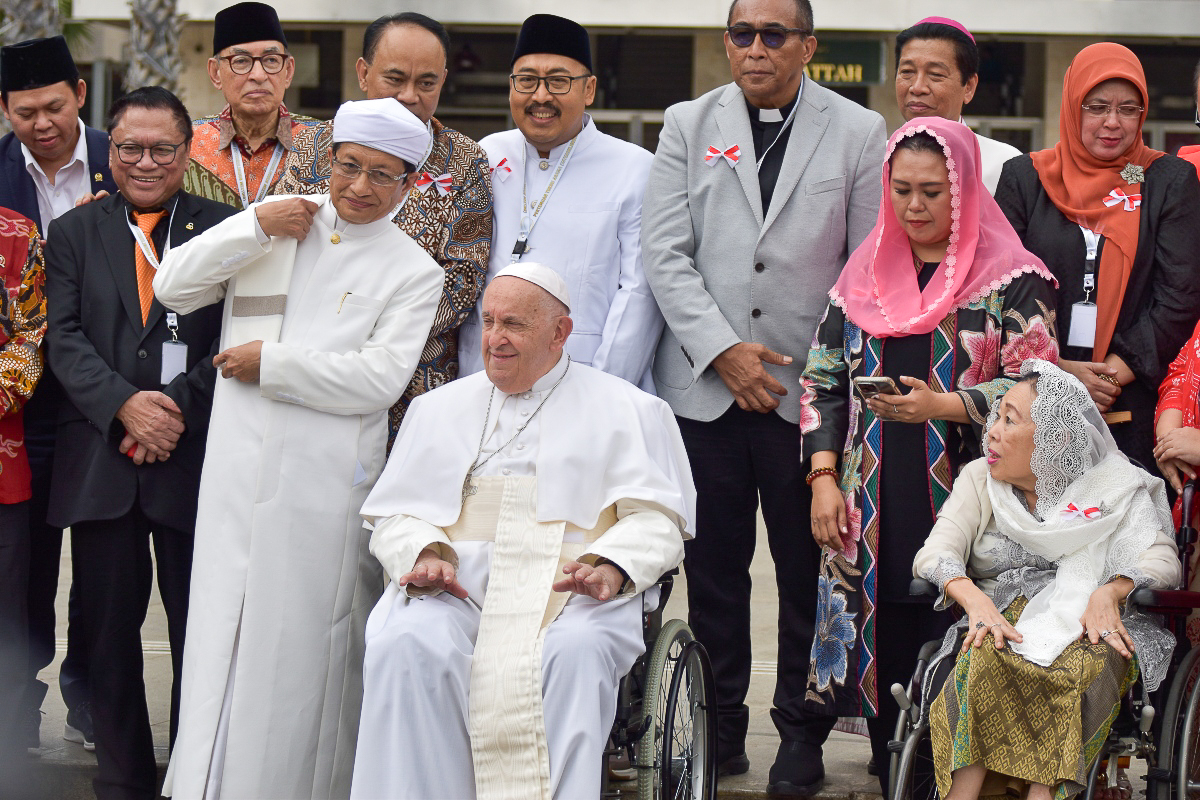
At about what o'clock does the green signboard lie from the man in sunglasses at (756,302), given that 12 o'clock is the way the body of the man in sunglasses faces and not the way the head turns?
The green signboard is roughly at 6 o'clock from the man in sunglasses.

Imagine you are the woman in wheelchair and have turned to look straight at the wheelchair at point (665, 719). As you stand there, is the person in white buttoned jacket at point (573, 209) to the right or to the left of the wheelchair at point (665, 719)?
right

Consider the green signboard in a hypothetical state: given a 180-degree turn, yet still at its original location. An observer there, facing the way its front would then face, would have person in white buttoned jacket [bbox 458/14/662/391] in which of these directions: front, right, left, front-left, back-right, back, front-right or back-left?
back

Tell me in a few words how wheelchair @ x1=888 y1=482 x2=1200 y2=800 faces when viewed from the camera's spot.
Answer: facing the viewer and to the left of the viewer

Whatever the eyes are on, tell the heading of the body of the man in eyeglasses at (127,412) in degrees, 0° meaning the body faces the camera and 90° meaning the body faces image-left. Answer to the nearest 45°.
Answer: approximately 0°

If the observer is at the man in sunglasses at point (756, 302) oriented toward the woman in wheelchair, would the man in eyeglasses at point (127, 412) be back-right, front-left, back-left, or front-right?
back-right

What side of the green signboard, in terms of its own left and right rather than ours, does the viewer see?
front

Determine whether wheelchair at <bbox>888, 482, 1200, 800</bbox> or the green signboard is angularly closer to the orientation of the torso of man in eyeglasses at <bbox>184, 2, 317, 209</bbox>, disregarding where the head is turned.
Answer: the wheelchair

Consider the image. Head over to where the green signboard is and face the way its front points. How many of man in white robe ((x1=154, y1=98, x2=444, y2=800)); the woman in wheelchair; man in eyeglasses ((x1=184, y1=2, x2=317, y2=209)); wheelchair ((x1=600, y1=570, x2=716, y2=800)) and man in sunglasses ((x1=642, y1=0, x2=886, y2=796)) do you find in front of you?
5

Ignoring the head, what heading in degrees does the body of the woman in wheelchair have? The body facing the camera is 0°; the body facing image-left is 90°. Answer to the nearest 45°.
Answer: approximately 45°

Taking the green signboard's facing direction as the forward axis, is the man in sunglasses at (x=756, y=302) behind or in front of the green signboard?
in front

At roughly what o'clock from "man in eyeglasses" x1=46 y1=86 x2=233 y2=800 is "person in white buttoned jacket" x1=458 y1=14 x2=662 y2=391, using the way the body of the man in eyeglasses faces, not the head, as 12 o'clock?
The person in white buttoned jacket is roughly at 9 o'clock from the man in eyeglasses.
